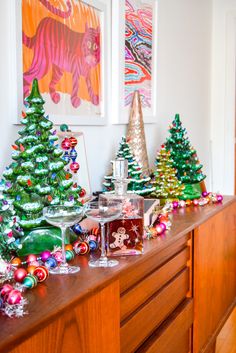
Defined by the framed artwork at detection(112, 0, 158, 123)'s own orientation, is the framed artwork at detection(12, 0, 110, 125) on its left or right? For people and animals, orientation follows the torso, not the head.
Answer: on its right

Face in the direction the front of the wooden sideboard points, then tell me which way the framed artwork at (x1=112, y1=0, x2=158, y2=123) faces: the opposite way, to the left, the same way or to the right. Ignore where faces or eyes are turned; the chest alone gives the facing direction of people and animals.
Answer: the same way

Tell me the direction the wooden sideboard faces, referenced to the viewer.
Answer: facing the viewer and to the right of the viewer

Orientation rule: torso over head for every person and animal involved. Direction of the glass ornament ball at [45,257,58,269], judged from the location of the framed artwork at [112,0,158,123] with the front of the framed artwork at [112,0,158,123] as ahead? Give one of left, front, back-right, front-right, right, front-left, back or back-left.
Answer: front-right

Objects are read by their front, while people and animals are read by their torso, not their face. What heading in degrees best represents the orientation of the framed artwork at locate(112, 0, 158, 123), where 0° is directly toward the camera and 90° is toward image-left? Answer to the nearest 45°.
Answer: approximately 315°

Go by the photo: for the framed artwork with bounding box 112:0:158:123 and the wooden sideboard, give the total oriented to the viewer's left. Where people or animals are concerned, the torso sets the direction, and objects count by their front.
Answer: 0
